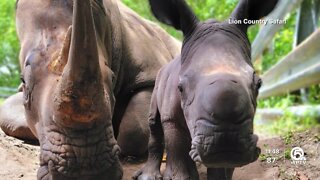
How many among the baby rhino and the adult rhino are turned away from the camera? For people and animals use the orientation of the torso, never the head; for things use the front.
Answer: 0

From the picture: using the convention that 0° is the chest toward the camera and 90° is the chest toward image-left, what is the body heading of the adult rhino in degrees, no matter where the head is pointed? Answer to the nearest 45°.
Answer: approximately 0°

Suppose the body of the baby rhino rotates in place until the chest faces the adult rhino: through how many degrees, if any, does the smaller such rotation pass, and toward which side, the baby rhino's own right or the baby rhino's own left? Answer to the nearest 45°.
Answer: approximately 135° to the baby rhino's own right
